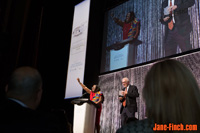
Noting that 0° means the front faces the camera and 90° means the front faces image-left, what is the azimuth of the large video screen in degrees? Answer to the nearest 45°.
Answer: approximately 45°

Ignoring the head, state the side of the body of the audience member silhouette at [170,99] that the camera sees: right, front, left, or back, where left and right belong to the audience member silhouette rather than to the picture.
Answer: back

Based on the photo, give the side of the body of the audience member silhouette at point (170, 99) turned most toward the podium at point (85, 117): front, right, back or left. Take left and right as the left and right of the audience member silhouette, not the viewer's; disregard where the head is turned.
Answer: front

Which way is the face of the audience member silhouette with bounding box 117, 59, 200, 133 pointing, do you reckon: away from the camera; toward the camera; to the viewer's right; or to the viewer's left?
away from the camera

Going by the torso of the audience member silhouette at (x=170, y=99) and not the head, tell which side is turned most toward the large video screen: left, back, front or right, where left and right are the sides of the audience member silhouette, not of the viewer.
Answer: front

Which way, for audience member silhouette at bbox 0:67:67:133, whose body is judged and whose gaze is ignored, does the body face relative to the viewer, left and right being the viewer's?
facing away from the viewer and to the right of the viewer

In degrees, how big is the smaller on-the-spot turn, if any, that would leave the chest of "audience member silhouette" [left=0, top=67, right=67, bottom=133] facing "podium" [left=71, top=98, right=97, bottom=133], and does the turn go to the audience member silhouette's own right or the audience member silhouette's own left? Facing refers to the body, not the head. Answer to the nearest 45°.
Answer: approximately 45° to the audience member silhouette's own left

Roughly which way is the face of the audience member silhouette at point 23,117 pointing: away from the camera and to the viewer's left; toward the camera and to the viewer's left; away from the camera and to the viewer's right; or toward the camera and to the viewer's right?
away from the camera and to the viewer's right

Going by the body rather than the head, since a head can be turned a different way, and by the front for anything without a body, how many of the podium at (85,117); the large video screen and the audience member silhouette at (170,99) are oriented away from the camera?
1

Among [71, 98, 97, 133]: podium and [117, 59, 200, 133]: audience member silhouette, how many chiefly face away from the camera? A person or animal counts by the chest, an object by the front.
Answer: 1

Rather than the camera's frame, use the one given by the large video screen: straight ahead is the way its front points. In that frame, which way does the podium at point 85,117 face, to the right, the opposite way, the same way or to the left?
the same way

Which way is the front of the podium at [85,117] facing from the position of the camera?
facing the viewer and to the left of the viewer
